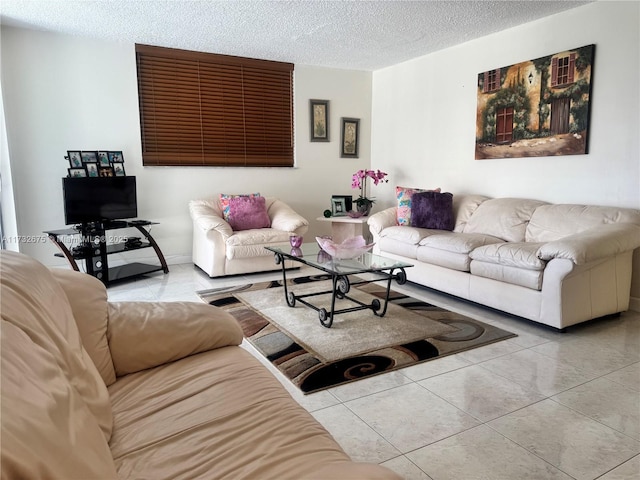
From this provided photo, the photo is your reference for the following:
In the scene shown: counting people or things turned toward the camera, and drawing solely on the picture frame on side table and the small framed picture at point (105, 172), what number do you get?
2

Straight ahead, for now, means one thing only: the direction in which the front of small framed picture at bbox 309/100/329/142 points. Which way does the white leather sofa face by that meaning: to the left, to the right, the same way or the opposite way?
to the right

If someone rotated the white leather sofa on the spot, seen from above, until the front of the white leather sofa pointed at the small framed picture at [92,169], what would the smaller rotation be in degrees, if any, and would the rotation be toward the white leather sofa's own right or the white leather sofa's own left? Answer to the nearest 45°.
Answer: approximately 45° to the white leather sofa's own right

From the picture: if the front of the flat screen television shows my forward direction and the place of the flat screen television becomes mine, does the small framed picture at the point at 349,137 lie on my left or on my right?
on my left

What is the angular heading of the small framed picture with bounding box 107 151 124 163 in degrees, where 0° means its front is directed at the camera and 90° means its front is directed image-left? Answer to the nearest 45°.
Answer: approximately 0°

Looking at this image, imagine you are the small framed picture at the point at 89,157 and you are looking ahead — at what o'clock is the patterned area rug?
The patterned area rug is roughly at 11 o'clock from the small framed picture.

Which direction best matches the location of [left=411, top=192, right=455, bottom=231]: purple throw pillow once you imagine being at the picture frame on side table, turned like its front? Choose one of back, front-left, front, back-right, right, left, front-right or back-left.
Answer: front-left

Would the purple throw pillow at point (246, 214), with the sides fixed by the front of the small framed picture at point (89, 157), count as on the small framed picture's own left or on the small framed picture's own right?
on the small framed picture's own left

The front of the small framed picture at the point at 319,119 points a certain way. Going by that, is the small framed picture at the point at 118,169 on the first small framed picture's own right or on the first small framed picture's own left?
on the first small framed picture's own right
